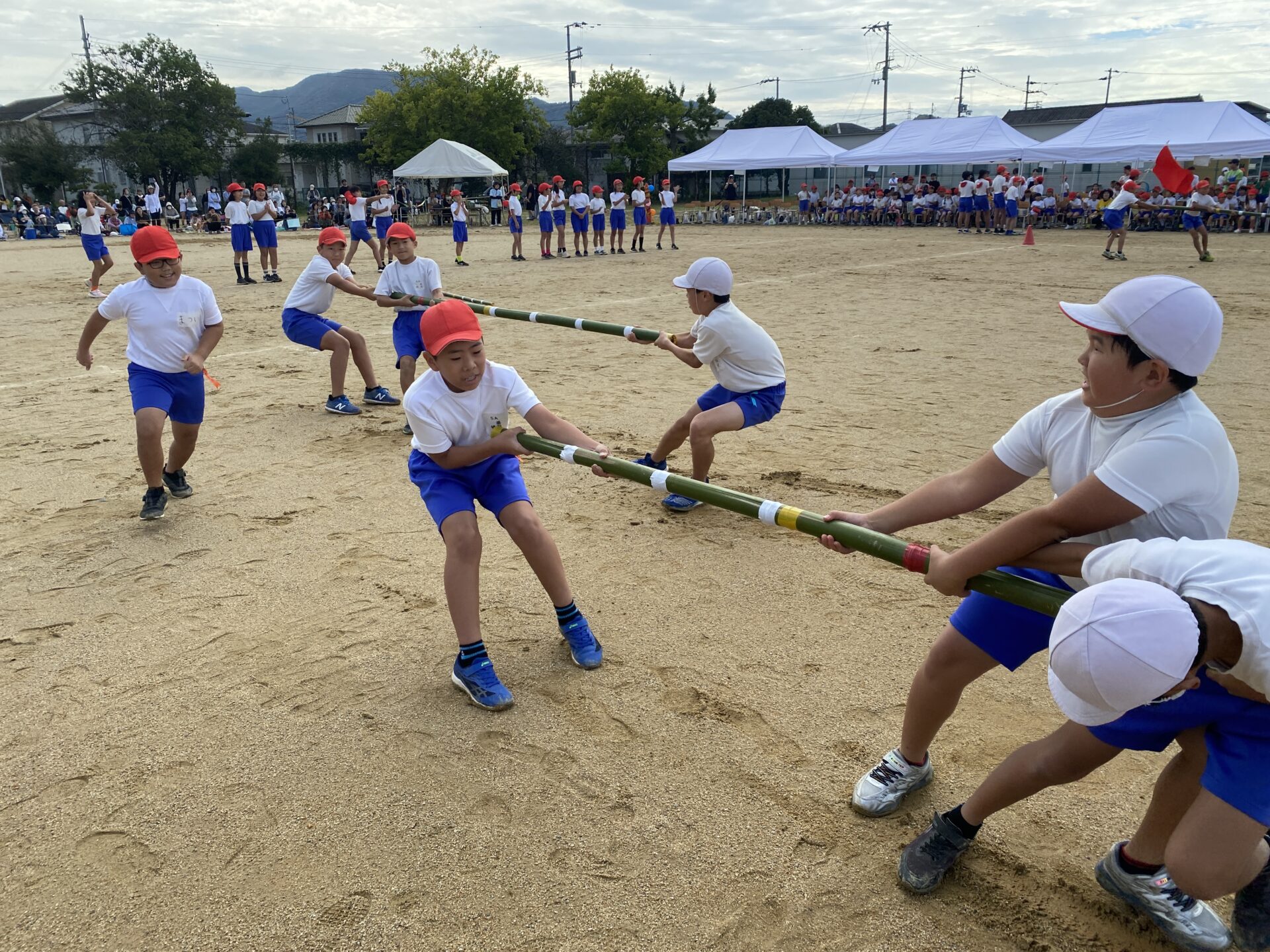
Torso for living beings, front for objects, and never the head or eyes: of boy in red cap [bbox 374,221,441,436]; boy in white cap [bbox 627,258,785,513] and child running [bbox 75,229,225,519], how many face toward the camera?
2

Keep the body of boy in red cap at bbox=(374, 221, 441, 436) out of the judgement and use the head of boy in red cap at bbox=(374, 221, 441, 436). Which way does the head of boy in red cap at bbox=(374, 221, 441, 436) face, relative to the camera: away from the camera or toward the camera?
toward the camera

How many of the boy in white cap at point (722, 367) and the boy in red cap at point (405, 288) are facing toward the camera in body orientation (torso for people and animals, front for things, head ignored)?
1

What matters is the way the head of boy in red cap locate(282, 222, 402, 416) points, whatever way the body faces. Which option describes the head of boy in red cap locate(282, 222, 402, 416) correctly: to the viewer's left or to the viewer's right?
to the viewer's right

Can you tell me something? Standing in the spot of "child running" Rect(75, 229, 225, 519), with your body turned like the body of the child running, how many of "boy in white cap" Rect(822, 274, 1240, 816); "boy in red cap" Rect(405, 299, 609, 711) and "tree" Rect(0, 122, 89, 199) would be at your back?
1

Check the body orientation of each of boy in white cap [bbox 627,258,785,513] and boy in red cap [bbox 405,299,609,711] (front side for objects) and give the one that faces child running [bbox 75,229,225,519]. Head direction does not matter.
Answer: the boy in white cap

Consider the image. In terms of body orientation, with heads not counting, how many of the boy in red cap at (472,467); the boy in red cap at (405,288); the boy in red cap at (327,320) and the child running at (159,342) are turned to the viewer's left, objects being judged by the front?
0

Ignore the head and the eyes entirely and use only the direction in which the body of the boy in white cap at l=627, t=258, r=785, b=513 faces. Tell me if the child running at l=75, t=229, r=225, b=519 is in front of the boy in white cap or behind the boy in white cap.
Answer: in front

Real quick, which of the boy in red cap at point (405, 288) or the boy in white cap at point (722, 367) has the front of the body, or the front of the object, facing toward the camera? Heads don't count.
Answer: the boy in red cap

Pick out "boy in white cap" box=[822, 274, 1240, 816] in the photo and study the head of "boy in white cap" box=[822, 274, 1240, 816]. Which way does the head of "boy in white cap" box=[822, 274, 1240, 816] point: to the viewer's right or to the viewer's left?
to the viewer's left

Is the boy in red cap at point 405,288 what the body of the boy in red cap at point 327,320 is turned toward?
yes

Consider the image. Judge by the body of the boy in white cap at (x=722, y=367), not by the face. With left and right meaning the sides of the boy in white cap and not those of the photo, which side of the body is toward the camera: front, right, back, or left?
left

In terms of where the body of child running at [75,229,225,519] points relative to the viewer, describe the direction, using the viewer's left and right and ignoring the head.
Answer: facing the viewer

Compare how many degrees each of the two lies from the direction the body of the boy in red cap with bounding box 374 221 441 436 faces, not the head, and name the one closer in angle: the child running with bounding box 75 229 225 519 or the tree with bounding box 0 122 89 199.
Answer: the child running

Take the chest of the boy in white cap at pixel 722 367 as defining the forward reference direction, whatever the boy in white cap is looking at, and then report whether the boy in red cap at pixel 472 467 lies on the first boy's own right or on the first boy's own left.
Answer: on the first boy's own left

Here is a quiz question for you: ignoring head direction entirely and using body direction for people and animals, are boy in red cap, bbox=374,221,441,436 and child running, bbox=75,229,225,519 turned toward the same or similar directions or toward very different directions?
same or similar directions

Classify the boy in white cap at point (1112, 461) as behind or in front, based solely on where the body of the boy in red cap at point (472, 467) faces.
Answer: in front

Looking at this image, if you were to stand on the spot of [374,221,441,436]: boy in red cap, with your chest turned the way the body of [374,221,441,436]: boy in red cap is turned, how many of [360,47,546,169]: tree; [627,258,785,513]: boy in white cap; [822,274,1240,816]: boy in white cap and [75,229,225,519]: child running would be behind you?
1

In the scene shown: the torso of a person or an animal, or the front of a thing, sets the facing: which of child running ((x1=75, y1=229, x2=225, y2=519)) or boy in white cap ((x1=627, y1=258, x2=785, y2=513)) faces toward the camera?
the child running
